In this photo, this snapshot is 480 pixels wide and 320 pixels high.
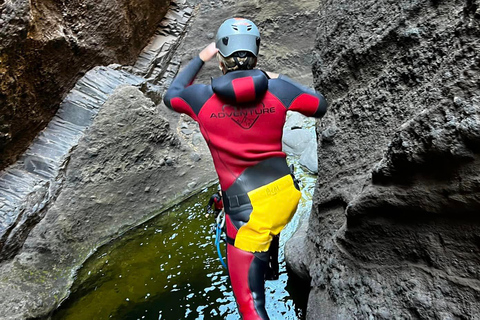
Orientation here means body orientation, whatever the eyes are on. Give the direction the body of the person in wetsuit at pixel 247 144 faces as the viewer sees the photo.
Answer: away from the camera

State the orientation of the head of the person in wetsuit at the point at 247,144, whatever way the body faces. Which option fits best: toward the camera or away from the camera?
away from the camera
